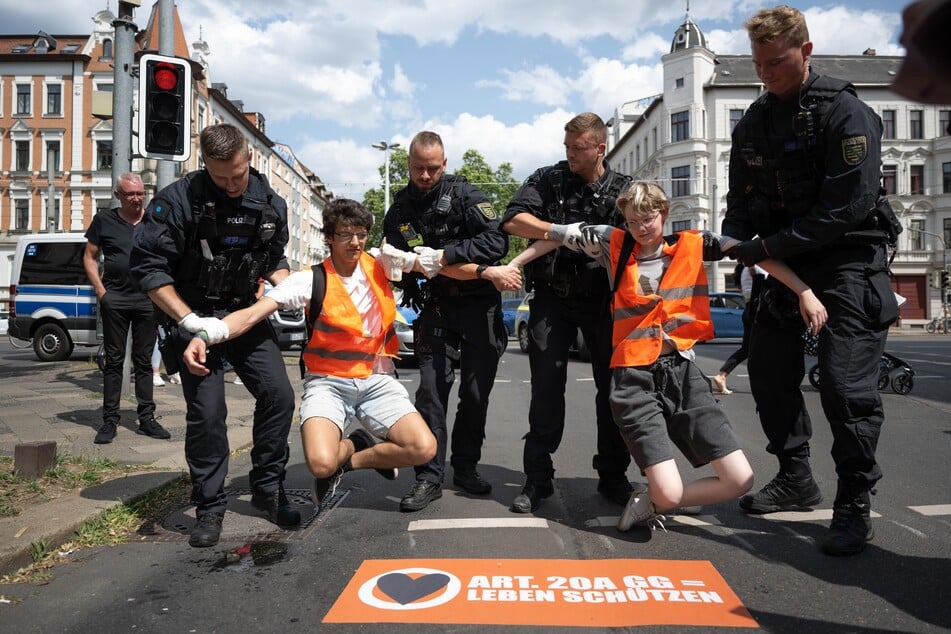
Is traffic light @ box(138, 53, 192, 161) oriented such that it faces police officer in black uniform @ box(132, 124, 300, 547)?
yes

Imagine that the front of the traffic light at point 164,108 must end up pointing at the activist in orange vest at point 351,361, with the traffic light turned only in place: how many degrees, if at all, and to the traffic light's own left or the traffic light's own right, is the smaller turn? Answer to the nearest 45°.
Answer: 0° — it already faces them

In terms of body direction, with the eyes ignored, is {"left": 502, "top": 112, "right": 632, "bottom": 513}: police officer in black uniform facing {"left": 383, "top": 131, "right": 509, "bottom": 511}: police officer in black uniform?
no

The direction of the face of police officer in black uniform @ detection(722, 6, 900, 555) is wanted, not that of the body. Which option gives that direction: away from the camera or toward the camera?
toward the camera

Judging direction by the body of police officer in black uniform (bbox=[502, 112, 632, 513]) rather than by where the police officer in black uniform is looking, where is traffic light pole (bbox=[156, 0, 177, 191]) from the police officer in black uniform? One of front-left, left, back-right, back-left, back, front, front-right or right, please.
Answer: back-right

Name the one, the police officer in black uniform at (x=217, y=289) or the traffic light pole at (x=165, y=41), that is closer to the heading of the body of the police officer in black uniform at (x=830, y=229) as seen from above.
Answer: the police officer in black uniform

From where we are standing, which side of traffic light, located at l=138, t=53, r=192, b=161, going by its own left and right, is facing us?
front

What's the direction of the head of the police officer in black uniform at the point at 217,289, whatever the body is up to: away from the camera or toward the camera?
toward the camera

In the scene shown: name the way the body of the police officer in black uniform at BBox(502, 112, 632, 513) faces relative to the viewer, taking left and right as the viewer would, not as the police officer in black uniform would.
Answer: facing the viewer

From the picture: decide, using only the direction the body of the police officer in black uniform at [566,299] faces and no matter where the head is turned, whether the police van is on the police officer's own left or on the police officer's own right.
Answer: on the police officer's own right

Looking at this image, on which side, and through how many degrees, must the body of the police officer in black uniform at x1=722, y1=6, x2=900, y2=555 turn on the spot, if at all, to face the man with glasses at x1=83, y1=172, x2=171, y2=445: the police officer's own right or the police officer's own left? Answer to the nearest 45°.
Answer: approximately 45° to the police officer's own right

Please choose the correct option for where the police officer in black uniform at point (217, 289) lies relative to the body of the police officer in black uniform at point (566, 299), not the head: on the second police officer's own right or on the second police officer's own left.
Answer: on the second police officer's own right

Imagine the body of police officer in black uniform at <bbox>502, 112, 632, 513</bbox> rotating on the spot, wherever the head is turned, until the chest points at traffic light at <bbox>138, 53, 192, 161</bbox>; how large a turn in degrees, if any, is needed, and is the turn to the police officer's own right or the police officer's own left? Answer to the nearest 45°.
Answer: approximately 135° to the police officer's own right

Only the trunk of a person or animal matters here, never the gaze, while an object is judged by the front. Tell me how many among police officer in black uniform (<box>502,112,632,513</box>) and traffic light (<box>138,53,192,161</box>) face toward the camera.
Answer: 2

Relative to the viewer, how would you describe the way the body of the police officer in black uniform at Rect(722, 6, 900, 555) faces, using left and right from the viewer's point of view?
facing the viewer and to the left of the viewer

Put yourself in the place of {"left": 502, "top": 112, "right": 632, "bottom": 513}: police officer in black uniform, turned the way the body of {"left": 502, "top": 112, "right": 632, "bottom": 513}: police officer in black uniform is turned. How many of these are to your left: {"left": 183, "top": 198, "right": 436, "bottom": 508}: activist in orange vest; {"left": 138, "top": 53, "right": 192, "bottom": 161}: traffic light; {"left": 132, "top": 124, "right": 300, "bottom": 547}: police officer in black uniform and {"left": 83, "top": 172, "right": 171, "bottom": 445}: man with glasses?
0

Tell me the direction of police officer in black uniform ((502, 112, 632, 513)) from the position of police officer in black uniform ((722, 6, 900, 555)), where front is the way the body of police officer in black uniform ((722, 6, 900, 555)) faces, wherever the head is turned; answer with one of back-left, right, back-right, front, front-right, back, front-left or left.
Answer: front-right
